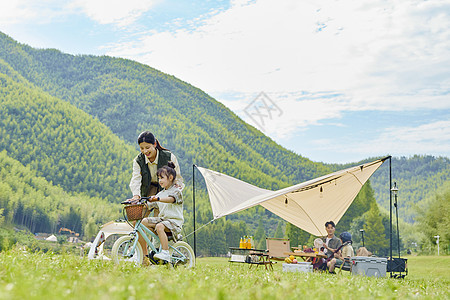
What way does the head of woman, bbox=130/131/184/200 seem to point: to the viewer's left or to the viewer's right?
to the viewer's left

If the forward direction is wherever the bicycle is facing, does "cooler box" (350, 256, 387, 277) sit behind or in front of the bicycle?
behind

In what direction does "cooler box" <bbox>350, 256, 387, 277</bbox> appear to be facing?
toward the camera

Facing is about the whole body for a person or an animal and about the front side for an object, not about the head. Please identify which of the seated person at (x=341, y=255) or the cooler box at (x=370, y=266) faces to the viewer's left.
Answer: the seated person

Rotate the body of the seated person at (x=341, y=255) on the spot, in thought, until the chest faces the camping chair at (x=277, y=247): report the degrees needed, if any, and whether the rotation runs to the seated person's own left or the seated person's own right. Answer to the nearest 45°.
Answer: approximately 45° to the seated person's own right

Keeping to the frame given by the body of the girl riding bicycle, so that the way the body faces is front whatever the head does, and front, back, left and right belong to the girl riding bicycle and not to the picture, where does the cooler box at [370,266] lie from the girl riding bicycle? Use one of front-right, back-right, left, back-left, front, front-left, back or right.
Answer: back

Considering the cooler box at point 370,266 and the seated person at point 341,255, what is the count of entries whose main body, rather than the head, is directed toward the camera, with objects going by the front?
1

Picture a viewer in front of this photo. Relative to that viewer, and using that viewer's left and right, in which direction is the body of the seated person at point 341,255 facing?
facing to the left of the viewer

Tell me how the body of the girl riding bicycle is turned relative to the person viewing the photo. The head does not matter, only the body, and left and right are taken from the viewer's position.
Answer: facing the viewer and to the left of the viewer
